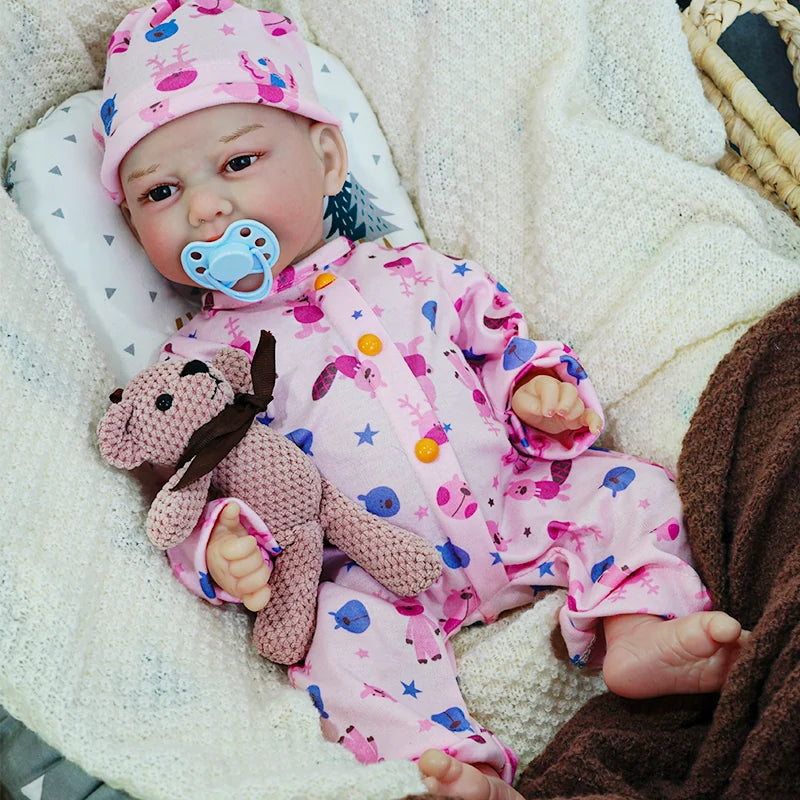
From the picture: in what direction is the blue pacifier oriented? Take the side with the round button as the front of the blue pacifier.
toward the camera
